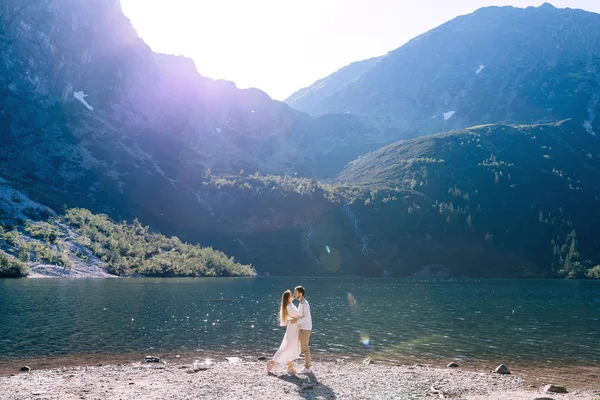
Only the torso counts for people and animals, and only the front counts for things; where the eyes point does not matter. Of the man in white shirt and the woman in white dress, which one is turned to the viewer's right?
the woman in white dress

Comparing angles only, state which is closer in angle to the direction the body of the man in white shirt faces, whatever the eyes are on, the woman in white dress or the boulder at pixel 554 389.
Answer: the woman in white dress

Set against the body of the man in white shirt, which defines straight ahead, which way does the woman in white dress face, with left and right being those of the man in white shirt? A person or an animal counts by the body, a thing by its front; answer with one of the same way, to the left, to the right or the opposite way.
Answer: the opposite way

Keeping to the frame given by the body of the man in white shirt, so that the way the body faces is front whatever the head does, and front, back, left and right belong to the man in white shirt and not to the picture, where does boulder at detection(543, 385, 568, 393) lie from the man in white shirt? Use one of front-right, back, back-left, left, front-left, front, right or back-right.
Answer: back

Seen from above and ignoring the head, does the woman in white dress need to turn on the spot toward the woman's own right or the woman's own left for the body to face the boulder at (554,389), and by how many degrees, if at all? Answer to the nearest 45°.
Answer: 0° — they already face it

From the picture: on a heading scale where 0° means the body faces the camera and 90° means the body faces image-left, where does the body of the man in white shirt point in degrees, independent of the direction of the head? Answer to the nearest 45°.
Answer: approximately 90°

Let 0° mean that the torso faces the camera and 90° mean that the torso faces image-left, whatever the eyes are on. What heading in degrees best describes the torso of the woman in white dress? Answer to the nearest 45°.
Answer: approximately 270°

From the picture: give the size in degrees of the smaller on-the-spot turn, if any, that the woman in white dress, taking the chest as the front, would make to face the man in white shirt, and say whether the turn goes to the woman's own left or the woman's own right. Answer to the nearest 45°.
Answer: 0° — they already face them

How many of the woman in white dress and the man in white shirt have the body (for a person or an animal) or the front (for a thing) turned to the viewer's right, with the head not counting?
1

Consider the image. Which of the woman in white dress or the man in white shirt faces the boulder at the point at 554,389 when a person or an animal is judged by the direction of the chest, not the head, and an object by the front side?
the woman in white dress
